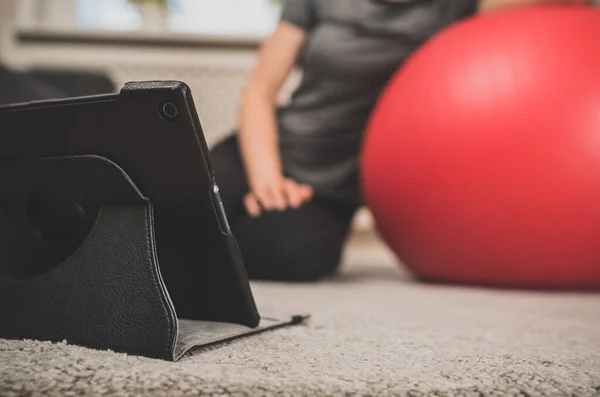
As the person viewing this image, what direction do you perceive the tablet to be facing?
facing away from the viewer and to the right of the viewer

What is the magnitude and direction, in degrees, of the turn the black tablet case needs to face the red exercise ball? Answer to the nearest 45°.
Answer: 0° — it already faces it

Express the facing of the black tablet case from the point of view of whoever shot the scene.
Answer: facing away from the viewer and to the right of the viewer

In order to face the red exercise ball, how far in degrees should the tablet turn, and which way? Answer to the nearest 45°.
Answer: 0° — it already faces it
